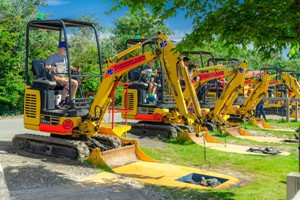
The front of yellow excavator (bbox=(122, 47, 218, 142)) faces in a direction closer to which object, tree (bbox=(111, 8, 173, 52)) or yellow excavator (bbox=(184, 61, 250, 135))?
the yellow excavator

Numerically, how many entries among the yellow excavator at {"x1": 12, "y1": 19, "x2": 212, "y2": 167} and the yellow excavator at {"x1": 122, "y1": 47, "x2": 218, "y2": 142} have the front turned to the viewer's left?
0

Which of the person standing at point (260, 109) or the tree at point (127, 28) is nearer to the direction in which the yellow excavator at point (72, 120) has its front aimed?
the person standing

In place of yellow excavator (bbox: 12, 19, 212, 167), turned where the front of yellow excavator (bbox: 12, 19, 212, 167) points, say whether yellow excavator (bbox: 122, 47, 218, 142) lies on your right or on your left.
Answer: on your left

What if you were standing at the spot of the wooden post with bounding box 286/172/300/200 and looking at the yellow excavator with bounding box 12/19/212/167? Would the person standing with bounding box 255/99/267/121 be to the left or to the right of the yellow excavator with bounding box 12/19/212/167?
right

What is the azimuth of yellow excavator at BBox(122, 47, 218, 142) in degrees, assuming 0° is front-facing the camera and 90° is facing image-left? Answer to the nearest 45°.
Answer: approximately 315°

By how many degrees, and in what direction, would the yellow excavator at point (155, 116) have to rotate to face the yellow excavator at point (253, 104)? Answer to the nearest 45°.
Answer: approximately 90° to its left
